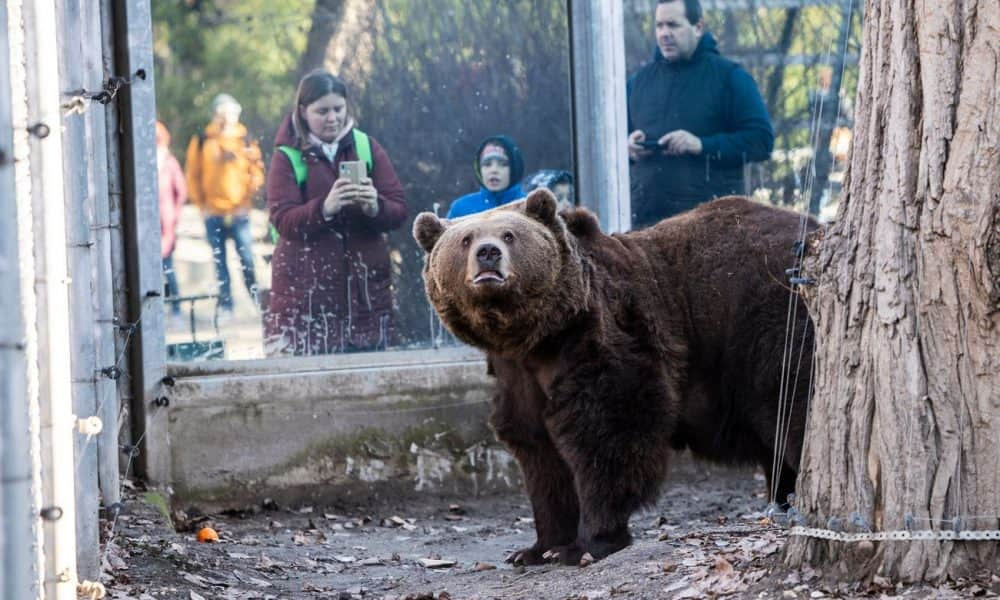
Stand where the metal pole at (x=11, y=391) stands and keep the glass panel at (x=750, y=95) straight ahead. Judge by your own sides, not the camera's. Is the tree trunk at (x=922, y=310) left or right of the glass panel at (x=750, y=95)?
right

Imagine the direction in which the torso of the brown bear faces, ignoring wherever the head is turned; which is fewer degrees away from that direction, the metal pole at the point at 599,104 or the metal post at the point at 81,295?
the metal post

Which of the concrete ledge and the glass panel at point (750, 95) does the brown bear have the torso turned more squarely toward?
the concrete ledge

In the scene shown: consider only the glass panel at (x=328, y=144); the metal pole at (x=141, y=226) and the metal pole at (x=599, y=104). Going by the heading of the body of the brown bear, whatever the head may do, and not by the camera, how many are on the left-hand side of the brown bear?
0

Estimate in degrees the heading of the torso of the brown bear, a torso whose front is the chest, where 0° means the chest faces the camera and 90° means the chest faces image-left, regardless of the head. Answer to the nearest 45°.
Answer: approximately 45°

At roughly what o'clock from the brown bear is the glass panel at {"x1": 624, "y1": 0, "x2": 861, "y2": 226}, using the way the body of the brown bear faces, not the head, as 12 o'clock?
The glass panel is roughly at 5 o'clock from the brown bear.

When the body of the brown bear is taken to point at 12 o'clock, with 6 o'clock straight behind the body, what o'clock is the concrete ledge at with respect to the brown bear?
The concrete ledge is roughly at 3 o'clock from the brown bear.

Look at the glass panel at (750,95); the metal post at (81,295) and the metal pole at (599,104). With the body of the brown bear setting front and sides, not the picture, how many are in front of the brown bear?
1

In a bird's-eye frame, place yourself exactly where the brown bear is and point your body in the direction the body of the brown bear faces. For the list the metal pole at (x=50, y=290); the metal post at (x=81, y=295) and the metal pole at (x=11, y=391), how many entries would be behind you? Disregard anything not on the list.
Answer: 0

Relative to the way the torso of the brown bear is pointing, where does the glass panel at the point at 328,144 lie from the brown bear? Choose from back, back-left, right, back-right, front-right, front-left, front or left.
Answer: right

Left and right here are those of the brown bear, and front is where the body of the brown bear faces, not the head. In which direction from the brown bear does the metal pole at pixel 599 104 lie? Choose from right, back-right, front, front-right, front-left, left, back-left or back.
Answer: back-right

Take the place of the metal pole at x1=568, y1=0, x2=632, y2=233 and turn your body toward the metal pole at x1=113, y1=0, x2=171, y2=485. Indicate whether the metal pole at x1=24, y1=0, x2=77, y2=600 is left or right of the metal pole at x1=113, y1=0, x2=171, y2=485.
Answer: left

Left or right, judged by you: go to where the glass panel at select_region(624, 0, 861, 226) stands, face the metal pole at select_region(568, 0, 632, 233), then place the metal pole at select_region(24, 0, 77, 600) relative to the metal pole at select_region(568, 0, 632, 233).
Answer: left

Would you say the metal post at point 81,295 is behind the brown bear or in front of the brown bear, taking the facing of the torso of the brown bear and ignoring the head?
in front
